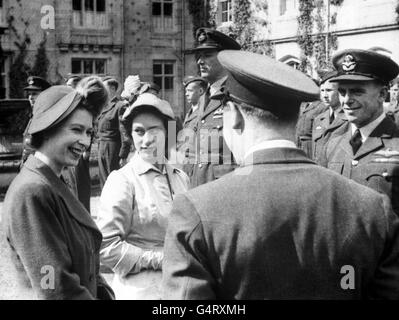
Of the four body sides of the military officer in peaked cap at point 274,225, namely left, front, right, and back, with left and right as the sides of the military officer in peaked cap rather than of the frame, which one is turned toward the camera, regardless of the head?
back

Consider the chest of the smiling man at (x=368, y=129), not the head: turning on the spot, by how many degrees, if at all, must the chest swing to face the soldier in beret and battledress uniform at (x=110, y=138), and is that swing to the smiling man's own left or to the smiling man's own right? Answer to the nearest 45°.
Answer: approximately 90° to the smiling man's own right

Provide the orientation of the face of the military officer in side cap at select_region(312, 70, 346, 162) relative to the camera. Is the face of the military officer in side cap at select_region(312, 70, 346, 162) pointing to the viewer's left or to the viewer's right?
to the viewer's left

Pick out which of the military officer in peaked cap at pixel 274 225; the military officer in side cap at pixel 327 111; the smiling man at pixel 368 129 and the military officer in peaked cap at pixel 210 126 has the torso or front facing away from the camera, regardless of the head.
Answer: the military officer in peaked cap at pixel 274 225

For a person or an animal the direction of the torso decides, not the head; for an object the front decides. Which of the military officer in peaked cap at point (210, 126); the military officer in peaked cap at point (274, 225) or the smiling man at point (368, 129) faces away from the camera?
the military officer in peaked cap at point (274, 225)

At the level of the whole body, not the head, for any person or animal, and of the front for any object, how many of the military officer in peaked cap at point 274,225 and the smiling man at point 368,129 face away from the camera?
1

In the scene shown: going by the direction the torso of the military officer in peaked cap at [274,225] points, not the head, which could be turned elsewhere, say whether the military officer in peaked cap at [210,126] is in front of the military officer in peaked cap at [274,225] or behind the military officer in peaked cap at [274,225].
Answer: in front

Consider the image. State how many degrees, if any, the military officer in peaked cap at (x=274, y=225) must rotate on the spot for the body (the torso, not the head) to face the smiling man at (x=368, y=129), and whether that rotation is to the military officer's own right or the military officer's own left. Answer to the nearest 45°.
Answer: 0° — they already face them

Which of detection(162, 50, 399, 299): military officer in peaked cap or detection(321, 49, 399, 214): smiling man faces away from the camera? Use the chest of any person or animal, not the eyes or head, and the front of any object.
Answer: the military officer in peaked cap

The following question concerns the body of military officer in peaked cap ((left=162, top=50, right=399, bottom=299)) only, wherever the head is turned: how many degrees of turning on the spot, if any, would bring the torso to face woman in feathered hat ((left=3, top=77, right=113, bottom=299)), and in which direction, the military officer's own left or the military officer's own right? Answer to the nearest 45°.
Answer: approximately 45° to the military officer's own left

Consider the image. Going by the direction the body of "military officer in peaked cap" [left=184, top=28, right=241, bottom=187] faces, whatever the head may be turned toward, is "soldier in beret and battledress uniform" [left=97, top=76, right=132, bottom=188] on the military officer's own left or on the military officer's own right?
on the military officer's own right
